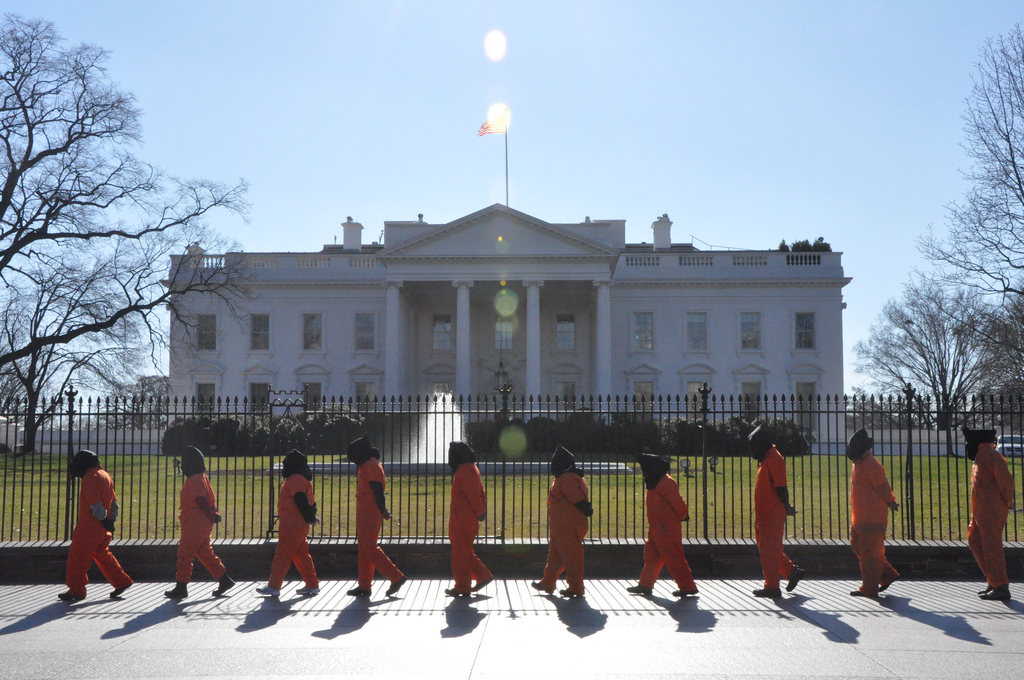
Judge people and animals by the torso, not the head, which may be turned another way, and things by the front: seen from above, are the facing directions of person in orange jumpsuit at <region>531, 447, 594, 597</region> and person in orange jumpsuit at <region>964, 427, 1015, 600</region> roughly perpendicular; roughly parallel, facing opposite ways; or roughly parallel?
roughly parallel

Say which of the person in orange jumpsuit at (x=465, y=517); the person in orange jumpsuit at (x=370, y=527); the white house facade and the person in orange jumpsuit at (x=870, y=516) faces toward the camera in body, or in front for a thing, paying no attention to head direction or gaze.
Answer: the white house facade

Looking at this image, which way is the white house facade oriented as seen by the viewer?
toward the camera
